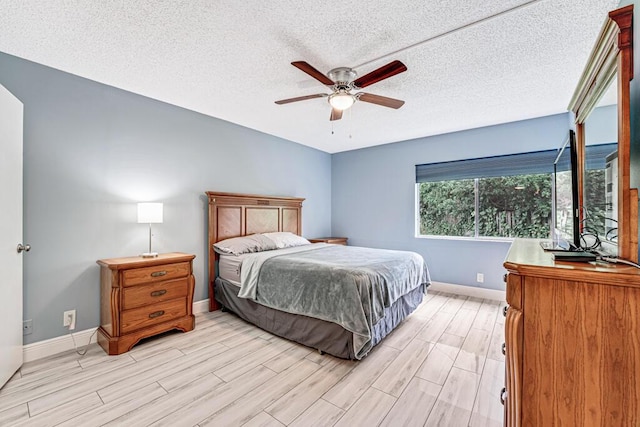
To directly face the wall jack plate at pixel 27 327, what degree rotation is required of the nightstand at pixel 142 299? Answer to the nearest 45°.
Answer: approximately 135° to its right

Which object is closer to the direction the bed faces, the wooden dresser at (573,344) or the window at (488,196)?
the wooden dresser

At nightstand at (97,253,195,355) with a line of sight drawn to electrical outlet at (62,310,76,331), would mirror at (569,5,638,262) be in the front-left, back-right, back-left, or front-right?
back-left

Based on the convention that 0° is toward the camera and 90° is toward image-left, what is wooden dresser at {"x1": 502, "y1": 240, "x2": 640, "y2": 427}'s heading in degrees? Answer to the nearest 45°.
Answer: approximately 90°

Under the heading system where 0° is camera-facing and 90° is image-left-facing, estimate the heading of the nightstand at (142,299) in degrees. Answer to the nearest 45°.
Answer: approximately 315°

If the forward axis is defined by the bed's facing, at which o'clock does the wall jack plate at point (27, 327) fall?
The wall jack plate is roughly at 4 o'clock from the bed.

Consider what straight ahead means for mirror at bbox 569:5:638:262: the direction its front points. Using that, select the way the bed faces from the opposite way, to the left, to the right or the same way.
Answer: the opposite way

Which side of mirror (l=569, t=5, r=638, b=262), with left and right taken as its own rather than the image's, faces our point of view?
left

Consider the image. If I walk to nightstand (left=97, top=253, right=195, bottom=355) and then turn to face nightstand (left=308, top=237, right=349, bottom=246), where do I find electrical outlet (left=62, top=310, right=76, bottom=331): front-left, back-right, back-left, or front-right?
back-left

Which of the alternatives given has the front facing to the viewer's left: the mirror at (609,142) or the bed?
the mirror

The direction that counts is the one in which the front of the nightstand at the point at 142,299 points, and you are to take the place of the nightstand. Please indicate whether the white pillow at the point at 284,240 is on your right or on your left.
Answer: on your left
